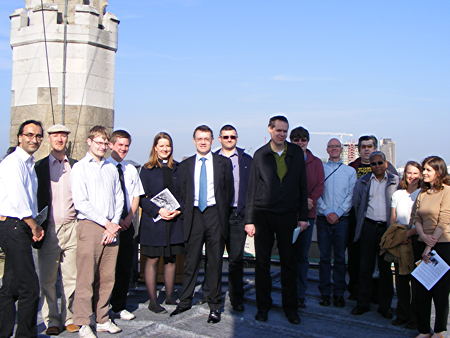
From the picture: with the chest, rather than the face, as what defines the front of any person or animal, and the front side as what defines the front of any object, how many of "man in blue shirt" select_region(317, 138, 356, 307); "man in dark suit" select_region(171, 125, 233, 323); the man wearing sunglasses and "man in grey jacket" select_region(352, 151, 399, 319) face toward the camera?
4

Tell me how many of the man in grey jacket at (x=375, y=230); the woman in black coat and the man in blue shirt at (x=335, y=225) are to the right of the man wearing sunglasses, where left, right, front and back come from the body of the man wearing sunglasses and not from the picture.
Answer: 1

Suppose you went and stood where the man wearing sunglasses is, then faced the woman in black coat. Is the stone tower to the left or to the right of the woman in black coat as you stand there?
right

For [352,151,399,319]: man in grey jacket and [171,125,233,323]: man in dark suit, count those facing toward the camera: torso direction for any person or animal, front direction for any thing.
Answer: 2

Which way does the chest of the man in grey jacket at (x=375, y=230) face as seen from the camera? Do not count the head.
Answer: toward the camera

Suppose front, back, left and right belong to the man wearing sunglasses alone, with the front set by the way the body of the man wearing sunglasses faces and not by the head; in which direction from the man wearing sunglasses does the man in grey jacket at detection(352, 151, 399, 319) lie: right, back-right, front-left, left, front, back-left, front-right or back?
left

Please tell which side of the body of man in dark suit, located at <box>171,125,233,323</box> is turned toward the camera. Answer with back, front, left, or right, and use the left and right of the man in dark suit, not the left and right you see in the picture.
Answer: front

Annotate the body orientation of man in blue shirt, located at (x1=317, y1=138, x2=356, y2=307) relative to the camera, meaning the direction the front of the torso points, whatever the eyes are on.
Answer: toward the camera

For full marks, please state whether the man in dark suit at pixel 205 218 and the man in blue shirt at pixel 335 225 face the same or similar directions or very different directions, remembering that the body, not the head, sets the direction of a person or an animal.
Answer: same or similar directions

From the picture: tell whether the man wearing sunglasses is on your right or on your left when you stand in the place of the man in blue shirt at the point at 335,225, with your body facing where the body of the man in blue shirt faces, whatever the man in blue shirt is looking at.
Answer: on your right

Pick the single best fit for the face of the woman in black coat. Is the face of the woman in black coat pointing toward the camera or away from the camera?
toward the camera

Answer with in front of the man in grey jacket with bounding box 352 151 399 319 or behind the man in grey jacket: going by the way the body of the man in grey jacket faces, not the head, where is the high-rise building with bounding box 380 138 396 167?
behind

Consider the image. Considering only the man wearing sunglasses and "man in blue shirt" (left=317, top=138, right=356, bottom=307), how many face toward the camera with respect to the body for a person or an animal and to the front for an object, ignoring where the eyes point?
2

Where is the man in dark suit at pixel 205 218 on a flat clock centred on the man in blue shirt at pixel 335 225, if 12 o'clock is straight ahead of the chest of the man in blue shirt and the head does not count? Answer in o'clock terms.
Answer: The man in dark suit is roughly at 2 o'clock from the man in blue shirt.
